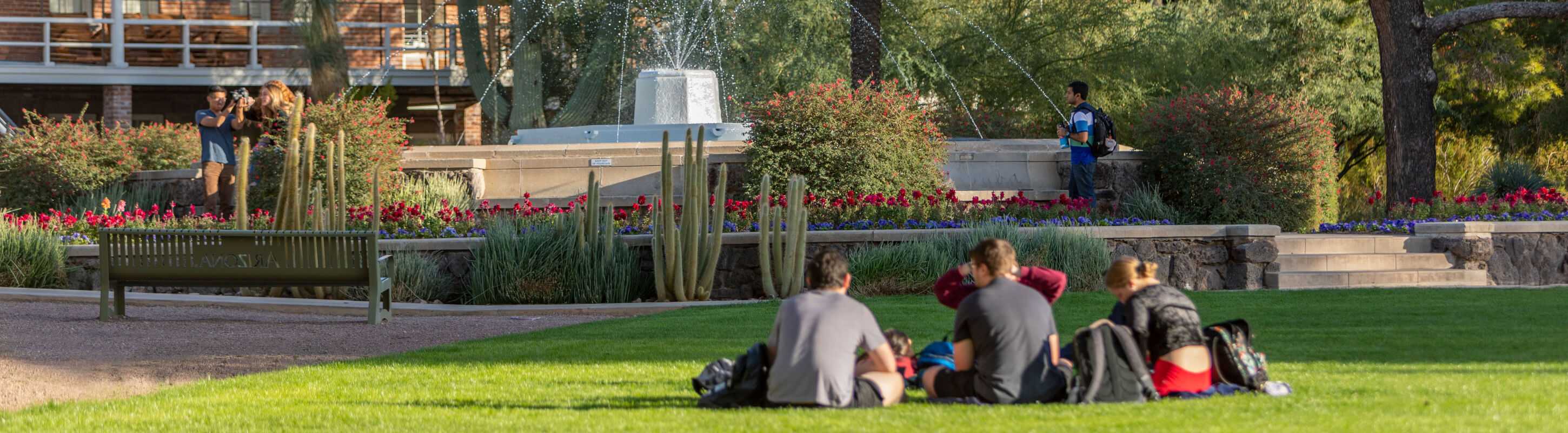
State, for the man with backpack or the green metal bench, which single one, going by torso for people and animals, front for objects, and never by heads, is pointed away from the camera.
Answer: the green metal bench

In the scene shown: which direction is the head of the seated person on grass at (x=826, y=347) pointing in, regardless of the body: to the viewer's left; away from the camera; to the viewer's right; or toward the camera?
away from the camera

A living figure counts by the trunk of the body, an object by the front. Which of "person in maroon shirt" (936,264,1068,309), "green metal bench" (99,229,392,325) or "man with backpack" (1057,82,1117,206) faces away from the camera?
the green metal bench

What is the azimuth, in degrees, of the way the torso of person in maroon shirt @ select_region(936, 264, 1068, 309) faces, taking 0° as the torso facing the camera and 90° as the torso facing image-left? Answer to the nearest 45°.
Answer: approximately 0°

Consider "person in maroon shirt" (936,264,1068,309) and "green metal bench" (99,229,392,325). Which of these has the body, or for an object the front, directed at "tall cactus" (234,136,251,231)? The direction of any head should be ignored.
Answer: the green metal bench

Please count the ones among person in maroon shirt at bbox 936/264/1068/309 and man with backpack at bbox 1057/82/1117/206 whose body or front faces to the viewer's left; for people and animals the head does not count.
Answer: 1

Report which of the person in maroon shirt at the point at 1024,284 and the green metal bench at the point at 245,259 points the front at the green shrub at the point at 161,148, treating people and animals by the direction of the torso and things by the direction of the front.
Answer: the green metal bench

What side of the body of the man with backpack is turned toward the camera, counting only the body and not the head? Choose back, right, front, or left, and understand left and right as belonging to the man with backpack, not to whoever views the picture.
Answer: left

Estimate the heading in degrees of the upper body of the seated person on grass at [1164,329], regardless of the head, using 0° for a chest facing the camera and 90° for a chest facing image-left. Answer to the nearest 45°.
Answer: approximately 135°

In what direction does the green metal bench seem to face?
away from the camera

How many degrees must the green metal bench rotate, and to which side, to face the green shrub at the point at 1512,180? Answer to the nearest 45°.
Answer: approximately 90° to its right

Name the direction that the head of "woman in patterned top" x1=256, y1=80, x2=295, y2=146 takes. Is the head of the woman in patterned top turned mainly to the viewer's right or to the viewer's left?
to the viewer's left

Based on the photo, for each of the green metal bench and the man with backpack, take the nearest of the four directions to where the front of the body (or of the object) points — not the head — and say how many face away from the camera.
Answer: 1
